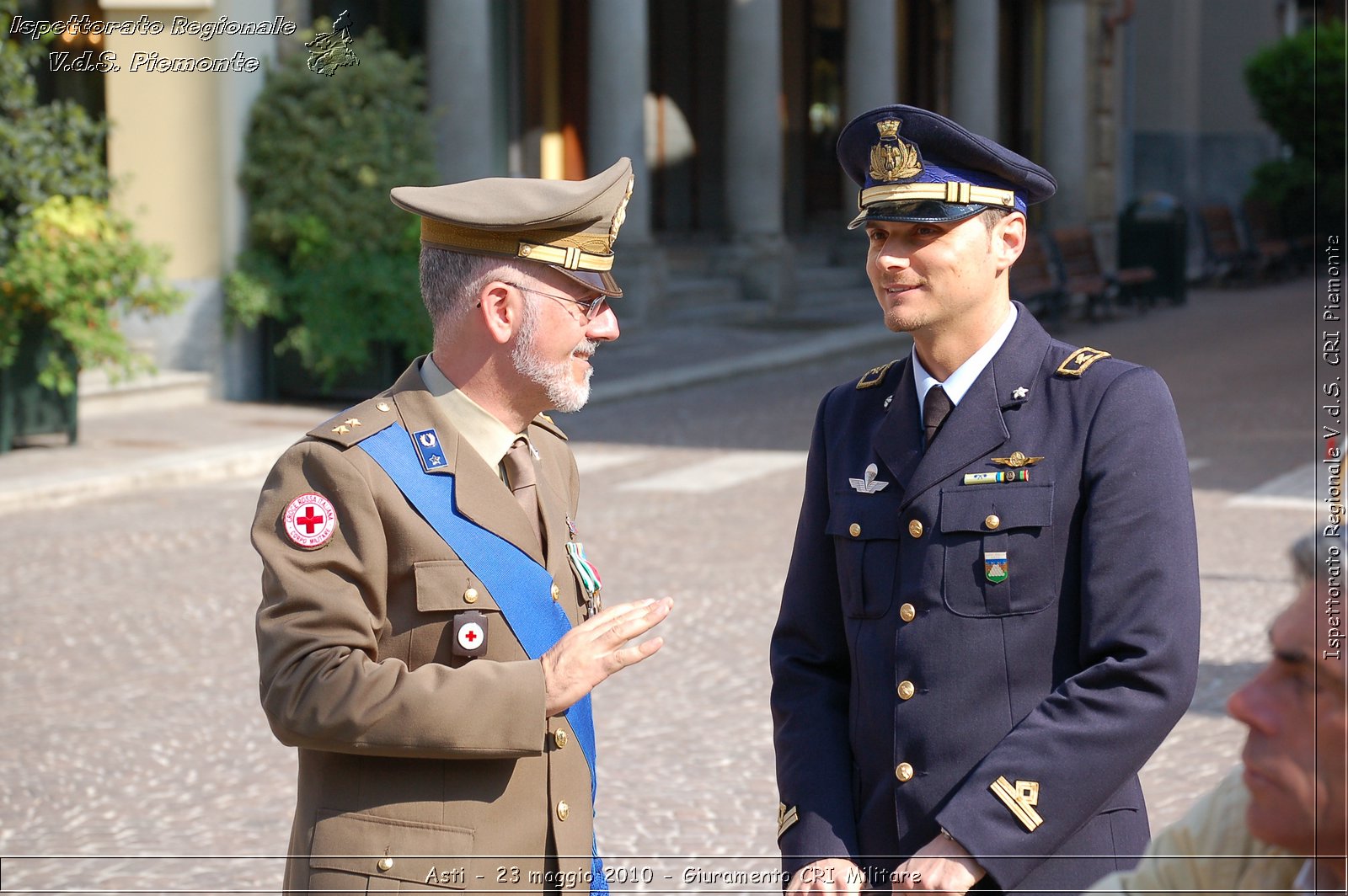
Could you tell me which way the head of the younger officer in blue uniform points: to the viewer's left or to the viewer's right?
to the viewer's left

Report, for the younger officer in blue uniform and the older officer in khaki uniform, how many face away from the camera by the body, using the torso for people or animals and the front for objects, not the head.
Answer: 0

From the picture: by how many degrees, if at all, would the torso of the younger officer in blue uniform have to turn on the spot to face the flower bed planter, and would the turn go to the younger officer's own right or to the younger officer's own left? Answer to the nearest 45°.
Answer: approximately 90° to the younger officer's own right

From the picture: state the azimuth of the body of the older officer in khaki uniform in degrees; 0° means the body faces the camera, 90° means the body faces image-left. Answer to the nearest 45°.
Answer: approximately 315°

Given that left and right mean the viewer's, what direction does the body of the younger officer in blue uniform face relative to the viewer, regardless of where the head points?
facing the viewer and to the left of the viewer

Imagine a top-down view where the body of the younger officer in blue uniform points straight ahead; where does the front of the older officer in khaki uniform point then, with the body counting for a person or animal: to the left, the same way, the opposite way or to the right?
to the left

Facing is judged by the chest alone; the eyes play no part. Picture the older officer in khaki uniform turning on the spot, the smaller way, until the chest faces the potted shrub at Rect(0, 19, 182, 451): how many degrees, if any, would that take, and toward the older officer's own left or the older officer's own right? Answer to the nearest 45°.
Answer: approximately 135° to the older officer's own left

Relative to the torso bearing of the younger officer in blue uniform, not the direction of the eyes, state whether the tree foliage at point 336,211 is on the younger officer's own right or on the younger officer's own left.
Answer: on the younger officer's own right

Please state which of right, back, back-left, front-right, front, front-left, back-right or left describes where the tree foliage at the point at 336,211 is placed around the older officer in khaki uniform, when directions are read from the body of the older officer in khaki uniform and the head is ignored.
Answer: back-left

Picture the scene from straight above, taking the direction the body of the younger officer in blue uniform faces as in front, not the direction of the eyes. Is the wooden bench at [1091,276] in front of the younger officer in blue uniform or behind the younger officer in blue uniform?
behind

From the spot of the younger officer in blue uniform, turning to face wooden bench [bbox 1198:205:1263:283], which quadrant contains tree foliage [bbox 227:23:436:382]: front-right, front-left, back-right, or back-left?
front-left

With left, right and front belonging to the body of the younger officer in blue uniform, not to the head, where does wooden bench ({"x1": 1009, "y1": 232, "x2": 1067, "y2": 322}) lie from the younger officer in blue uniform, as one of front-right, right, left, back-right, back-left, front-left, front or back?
back-right
